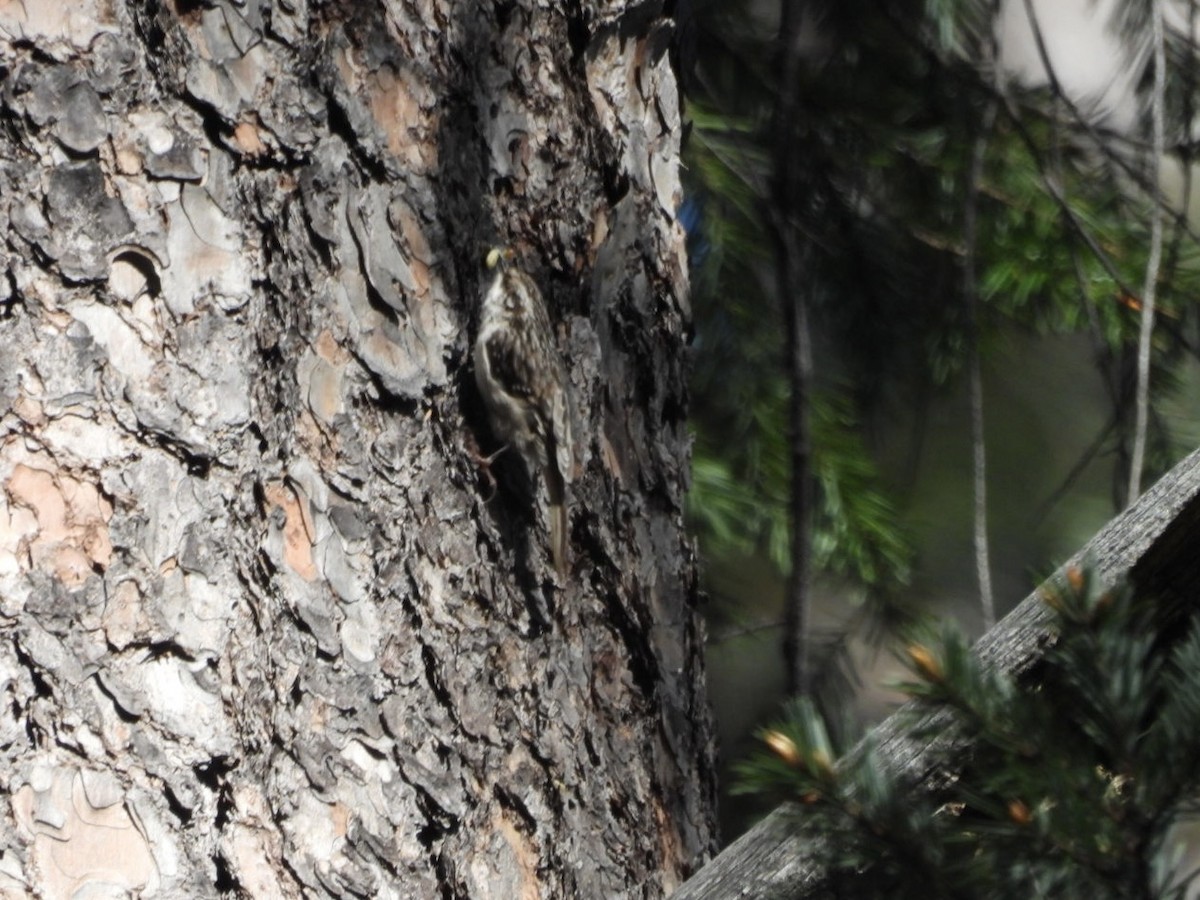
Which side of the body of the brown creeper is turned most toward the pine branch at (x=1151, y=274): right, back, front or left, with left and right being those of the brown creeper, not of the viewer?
right

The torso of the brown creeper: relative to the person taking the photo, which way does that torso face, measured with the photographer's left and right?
facing away from the viewer and to the left of the viewer
